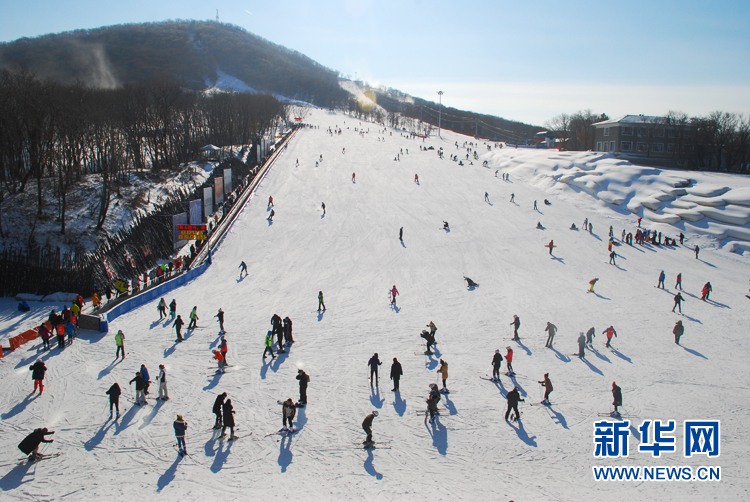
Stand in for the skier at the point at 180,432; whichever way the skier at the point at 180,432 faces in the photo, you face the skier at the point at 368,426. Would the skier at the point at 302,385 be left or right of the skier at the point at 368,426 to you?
left

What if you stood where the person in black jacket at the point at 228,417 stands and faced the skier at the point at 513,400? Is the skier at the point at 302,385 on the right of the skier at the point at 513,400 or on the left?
left

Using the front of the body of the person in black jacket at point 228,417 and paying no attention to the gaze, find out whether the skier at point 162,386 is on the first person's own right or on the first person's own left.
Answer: on the first person's own left
